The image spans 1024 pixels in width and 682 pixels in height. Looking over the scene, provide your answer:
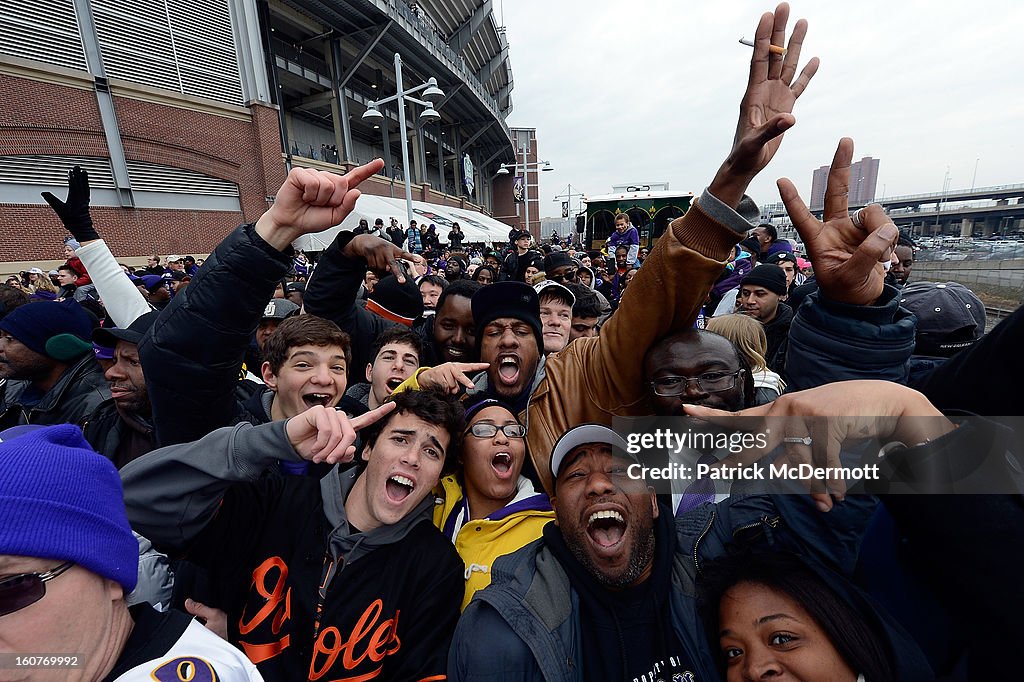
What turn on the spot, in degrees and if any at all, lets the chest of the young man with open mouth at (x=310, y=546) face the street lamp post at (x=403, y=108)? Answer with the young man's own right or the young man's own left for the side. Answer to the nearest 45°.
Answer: approximately 180°

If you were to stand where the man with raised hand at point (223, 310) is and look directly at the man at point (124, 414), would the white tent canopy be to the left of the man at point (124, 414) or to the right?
right

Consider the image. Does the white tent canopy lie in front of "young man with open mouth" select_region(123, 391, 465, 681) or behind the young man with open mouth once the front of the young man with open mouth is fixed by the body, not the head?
behind

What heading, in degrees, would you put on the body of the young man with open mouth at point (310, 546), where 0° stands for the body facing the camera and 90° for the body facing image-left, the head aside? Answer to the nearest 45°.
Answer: approximately 0°

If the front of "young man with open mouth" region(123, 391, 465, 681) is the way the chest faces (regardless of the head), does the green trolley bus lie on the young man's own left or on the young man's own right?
on the young man's own left

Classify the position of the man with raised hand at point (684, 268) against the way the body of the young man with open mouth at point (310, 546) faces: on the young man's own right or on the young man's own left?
on the young man's own left
